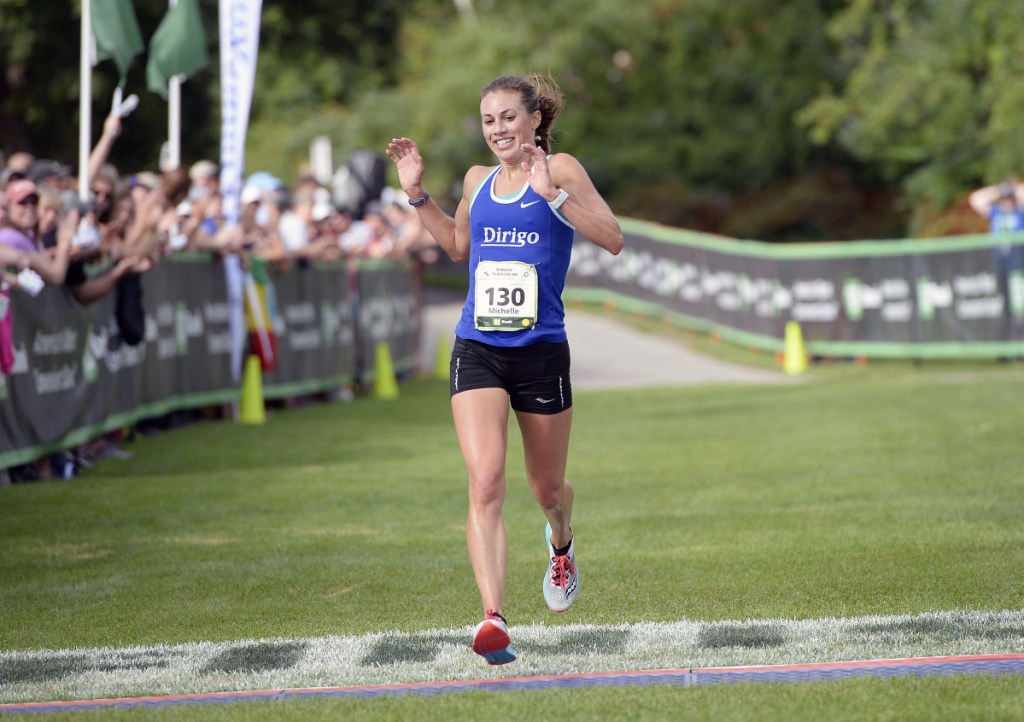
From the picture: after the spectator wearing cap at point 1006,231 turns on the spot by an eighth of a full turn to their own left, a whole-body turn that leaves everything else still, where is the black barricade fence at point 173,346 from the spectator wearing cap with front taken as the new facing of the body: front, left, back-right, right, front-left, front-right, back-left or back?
right

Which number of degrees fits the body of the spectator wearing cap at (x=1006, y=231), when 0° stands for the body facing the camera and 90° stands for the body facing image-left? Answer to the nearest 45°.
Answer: approximately 0°

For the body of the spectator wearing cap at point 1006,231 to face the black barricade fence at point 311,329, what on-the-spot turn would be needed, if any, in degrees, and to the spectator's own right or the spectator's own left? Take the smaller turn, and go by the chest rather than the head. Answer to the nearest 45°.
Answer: approximately 45° to the spectator's own right

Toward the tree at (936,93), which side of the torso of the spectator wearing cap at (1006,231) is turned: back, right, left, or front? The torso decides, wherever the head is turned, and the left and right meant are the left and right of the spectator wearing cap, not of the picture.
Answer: back

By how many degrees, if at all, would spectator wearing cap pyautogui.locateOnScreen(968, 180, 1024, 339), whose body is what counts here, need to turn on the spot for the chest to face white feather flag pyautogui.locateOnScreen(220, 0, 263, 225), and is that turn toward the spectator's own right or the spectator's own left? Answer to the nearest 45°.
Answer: approximately 45° to the spectator's own right

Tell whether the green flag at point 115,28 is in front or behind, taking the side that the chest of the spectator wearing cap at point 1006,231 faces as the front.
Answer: in front

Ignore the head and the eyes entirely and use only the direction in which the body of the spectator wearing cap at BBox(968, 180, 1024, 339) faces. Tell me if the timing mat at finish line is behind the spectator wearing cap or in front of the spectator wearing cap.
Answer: in front

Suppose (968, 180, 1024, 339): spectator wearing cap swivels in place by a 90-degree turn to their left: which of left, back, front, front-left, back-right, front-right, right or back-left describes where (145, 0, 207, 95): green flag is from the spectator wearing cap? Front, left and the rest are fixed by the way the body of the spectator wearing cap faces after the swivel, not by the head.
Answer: back-right
